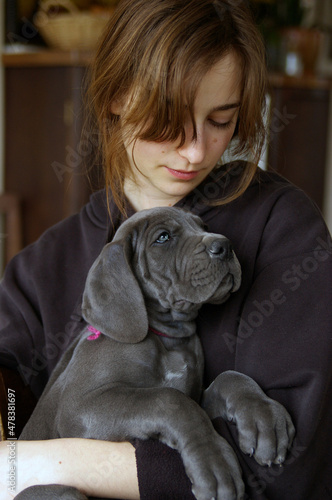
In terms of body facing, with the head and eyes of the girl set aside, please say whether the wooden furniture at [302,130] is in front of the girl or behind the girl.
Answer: behind

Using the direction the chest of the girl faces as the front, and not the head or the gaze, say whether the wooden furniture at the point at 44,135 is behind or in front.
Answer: behind

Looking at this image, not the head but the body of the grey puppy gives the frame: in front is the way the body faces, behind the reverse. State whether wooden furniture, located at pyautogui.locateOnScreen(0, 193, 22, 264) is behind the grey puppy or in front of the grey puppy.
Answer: behind

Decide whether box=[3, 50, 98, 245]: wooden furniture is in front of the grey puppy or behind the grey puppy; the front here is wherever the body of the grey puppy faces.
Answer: behind

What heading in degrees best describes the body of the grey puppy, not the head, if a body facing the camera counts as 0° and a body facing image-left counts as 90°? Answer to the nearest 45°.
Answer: approximately 315°

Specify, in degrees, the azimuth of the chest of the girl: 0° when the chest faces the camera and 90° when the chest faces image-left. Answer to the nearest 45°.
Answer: approximately 0°

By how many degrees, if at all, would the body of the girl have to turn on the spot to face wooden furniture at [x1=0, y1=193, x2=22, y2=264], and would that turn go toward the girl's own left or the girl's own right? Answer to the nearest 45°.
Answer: approximately 135° to the girl's own right
